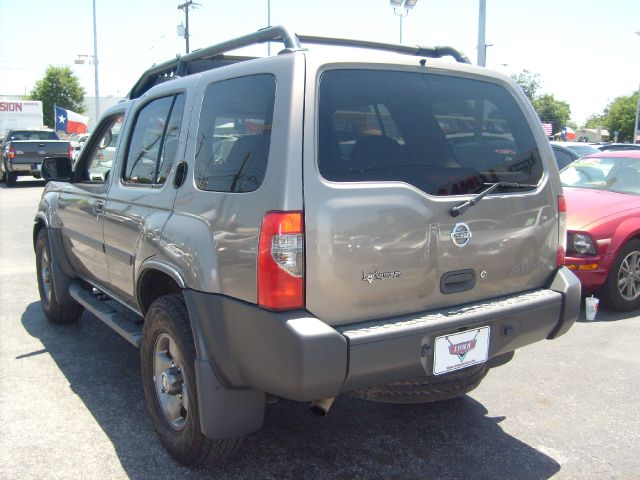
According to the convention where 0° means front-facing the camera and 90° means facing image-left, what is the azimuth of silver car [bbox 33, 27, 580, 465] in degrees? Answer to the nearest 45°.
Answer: approximately 135°

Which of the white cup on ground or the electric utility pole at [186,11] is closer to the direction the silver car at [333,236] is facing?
the electric utility pole

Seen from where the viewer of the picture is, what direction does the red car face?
facing the viewer and to the left of the viewer

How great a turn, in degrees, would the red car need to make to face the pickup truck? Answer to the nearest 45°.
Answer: approximately 90° to its right

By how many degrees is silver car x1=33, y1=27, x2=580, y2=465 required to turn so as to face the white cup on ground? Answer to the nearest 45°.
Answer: approximately 90° to its right

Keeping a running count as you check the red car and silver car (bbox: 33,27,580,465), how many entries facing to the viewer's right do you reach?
0

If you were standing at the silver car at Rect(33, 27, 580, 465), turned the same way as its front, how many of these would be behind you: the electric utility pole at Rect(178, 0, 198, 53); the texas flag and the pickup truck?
0

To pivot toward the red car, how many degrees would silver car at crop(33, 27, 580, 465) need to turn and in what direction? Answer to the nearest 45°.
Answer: approximately 90° to its right

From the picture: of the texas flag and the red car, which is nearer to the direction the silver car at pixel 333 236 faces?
the texas flag

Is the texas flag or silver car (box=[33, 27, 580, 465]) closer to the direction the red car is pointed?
the silver car

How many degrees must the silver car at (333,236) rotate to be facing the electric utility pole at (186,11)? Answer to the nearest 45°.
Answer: approximately 45° to its right

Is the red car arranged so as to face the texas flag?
no

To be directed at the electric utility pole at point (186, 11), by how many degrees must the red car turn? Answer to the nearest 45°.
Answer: approximately 90° to its right

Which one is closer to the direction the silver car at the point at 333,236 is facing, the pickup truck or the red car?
the pickup truck

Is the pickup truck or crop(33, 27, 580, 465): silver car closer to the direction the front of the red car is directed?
the silver car
